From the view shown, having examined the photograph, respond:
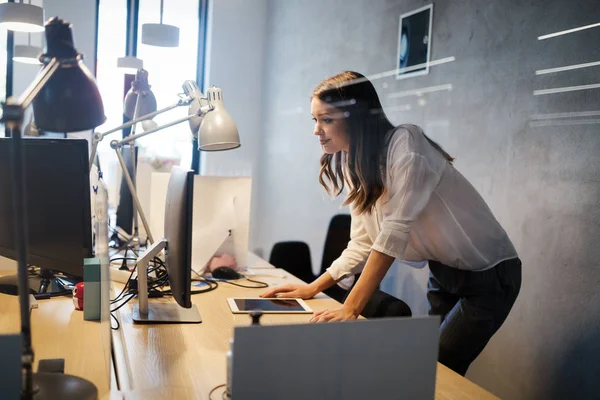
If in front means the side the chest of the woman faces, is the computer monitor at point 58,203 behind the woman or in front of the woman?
in front

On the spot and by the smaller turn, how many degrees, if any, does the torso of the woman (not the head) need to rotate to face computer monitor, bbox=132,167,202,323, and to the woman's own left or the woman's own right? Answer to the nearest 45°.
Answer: approximately 45° to the woman's own left

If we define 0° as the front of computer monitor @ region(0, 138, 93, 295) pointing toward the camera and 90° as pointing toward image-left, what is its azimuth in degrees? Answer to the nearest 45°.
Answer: approximately 45°

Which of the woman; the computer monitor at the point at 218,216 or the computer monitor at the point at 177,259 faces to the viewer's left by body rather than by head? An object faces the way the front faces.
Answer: the woman

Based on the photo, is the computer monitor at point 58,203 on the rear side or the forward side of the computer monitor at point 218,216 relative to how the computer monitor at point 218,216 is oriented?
on the rear side

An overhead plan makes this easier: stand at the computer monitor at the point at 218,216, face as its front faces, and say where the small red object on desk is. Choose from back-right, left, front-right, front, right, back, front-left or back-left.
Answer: back-left

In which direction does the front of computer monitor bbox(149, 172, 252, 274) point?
away from the camera

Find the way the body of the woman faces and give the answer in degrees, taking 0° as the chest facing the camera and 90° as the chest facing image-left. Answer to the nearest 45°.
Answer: approximately 90°
